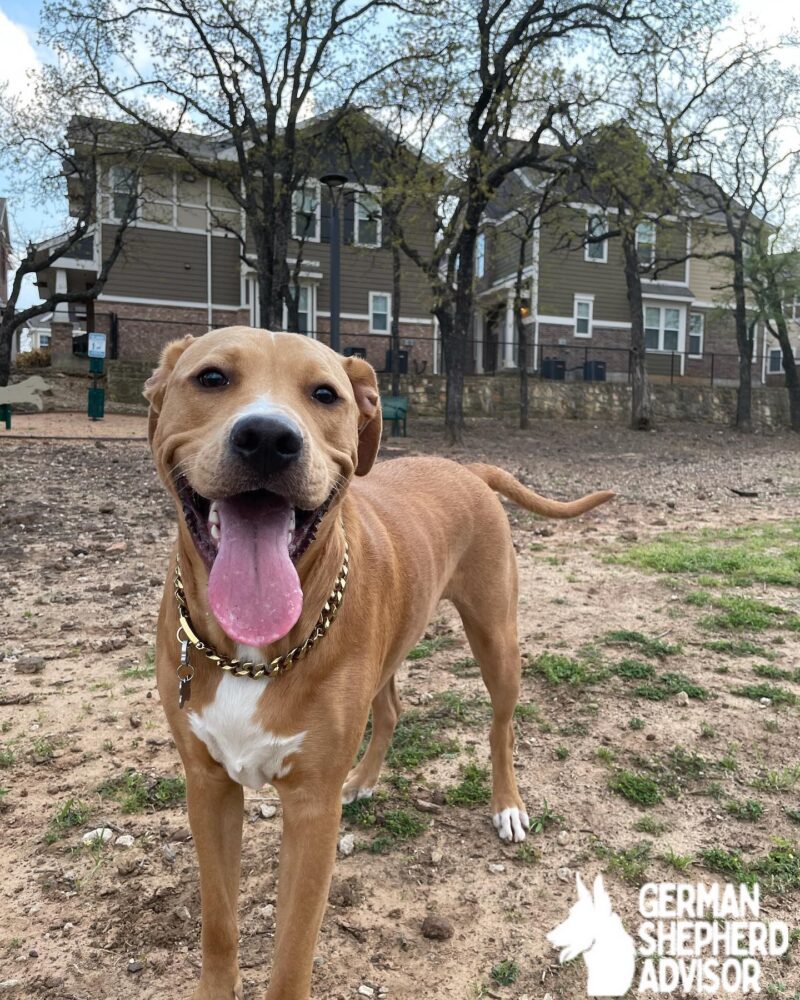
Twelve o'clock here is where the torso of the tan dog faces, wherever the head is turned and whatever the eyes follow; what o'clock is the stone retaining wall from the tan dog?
The stone retaining wall is roughly at 5 o'clock from the tan dog.

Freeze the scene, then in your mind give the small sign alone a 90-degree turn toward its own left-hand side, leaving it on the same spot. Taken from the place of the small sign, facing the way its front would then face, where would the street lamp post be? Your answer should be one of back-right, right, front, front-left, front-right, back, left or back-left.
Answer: front-right

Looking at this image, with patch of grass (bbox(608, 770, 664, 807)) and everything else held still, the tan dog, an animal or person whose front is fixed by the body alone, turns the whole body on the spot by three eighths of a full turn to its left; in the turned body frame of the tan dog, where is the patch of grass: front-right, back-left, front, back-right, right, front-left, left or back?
front-left

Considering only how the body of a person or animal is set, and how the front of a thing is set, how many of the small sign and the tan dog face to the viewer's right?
0

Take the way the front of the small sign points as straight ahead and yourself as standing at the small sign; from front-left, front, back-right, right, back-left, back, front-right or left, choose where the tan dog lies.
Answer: front

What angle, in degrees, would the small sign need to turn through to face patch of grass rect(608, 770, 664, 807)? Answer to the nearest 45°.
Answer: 0° — it already faces it

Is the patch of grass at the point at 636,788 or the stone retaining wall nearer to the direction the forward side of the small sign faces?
the patch of grass

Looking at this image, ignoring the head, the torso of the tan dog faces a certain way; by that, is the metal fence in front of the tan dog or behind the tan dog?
behind

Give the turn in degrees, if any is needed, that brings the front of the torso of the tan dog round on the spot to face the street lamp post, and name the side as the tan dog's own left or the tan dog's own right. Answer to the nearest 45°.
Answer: approximately 135° to the tan dog's own right

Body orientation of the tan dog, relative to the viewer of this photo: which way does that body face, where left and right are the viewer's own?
facing the viewer and to the left of the viewer

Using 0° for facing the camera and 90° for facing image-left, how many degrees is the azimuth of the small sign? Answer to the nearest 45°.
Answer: approximately 0°
